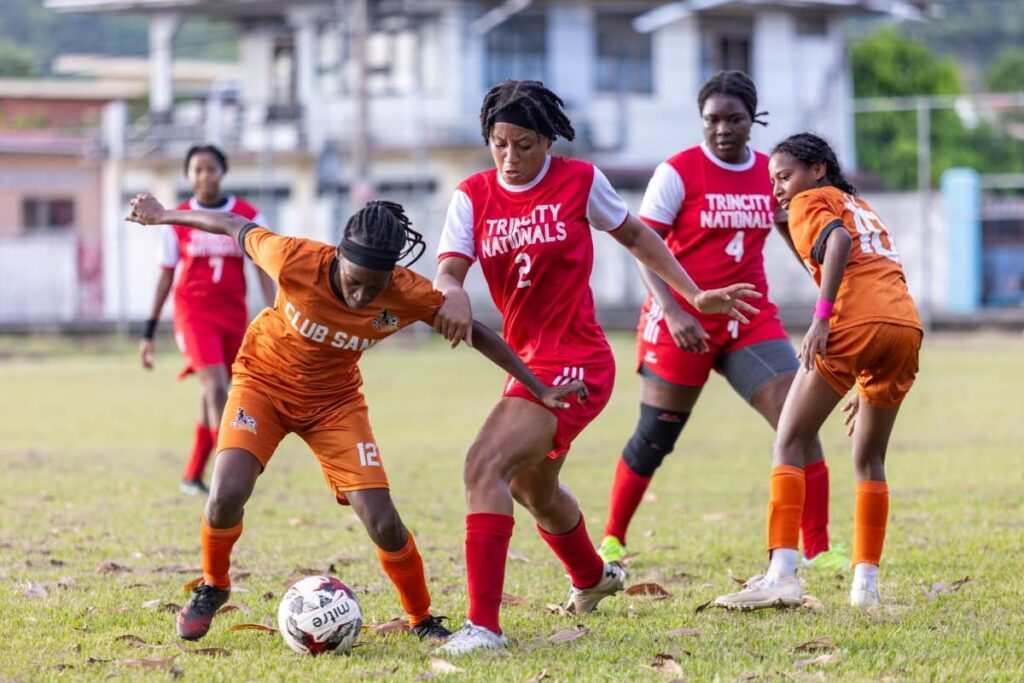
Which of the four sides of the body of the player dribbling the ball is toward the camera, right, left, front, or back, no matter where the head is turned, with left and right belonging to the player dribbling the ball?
front

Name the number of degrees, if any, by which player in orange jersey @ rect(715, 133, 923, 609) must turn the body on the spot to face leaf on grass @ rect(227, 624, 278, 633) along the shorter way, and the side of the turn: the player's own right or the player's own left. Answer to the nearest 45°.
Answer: approximately 45° to the player's own left

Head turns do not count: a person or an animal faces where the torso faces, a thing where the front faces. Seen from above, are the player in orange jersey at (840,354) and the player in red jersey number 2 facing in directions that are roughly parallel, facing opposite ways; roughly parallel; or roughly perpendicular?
roughly perpendicular

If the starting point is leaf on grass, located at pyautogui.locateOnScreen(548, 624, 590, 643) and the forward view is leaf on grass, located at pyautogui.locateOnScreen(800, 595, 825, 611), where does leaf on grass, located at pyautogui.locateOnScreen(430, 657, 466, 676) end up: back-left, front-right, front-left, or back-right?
back-right

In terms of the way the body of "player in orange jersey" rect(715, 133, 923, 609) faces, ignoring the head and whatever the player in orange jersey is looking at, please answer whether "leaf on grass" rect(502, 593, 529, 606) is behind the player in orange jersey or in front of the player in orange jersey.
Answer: in front

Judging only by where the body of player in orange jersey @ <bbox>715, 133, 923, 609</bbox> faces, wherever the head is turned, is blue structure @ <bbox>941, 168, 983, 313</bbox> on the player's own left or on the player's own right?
on the player's own right

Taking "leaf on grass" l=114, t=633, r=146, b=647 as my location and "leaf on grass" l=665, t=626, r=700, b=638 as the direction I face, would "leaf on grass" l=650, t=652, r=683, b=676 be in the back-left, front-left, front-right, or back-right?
front-right

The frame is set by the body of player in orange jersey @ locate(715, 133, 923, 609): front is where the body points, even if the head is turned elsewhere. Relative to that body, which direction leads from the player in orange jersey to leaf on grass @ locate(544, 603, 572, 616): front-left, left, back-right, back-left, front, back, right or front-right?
front-left

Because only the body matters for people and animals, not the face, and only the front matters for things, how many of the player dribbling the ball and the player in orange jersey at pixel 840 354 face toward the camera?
1

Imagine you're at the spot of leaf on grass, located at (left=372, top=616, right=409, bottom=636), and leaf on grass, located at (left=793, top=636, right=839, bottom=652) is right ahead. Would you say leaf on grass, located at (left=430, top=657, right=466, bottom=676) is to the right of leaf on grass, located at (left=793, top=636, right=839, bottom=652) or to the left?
right

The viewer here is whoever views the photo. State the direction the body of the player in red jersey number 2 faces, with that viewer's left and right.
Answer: facing the viewer and to the left of the viewer
